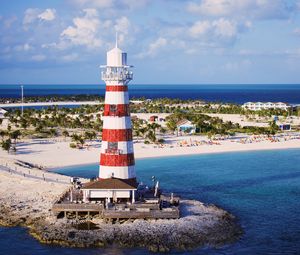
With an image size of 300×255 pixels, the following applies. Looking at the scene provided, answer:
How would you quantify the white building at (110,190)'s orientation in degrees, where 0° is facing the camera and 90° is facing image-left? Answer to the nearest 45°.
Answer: approximately 0°
